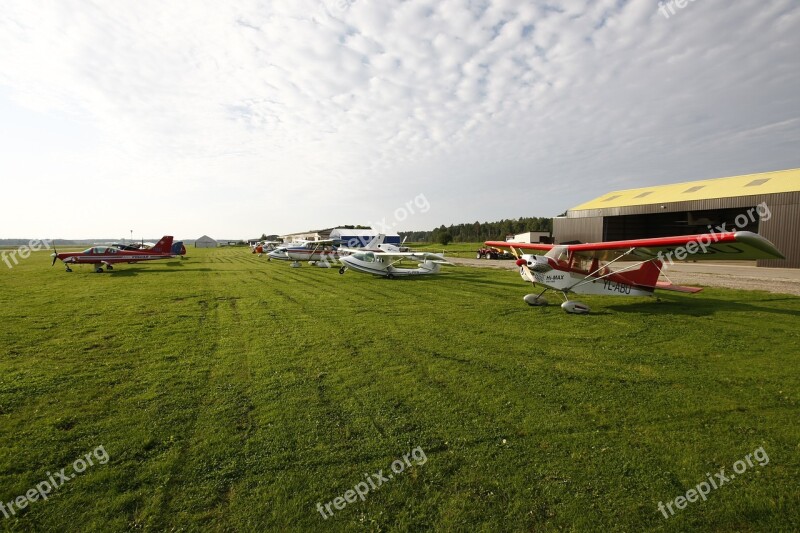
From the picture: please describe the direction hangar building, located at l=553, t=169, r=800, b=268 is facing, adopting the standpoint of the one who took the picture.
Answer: facing the viewer and to the left of the viewer

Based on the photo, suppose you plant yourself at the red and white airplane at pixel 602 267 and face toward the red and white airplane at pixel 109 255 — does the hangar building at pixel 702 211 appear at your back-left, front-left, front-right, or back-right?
back-right

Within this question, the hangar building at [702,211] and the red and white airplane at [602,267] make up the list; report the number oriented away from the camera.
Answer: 0

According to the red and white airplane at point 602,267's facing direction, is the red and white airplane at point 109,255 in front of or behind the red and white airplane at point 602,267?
in front

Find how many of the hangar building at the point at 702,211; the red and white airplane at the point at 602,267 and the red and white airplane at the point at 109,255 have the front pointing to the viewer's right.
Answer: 0

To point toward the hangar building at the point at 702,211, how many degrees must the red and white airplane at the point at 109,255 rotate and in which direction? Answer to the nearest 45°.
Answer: approximately 135° to its left

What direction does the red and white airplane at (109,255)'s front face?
to the viewer's left

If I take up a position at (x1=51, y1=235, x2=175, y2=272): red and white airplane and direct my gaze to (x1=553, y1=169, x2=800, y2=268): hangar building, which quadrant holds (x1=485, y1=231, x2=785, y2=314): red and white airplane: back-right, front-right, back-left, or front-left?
front-right

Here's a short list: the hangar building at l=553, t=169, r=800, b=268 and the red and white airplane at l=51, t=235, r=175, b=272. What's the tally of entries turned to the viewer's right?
0

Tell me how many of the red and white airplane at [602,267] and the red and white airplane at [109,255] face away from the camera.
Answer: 0

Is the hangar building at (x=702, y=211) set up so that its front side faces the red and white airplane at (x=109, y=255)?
yes

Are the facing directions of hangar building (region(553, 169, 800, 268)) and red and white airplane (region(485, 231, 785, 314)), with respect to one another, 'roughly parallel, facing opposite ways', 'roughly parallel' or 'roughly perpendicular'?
roughly parallel

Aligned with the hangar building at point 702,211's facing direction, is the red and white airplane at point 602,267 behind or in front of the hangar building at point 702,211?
in front

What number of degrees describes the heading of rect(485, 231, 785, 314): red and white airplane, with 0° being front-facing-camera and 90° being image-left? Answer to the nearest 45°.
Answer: approximately 45°

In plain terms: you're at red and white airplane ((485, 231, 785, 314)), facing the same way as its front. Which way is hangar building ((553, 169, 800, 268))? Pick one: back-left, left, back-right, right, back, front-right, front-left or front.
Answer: back-right

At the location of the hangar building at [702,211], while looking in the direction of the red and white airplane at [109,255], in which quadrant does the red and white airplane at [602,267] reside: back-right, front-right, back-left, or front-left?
front-left
